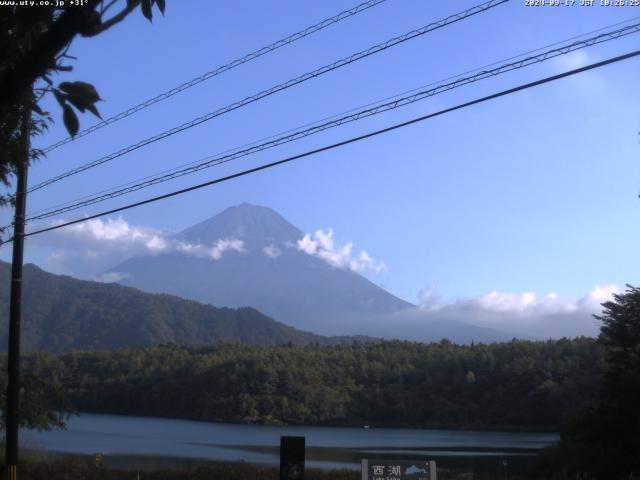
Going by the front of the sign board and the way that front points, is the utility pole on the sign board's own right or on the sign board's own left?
on the sign board's own right

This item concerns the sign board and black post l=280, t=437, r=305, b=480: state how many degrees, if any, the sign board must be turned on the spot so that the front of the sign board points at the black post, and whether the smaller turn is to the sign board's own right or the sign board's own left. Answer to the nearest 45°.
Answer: approximately 135° to the sign board's own right

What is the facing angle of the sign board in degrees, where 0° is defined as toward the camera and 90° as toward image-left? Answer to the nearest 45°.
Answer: approximately 0°
